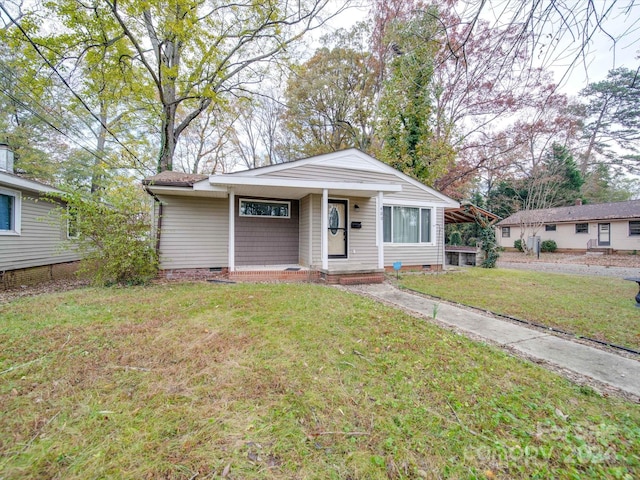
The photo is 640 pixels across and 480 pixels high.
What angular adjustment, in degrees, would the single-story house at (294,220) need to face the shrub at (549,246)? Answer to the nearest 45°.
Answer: approximately 135° to its left

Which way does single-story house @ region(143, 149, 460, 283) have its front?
toward the camera

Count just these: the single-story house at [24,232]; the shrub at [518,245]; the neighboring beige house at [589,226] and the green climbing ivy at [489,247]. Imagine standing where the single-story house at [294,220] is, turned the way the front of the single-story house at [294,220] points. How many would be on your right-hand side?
1

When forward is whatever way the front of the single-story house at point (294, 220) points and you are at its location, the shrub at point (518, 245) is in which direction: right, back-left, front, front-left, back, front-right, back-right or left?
back-left

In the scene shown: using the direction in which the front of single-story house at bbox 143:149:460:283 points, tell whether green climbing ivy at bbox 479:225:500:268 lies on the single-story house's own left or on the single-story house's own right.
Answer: on the single-story house's own left

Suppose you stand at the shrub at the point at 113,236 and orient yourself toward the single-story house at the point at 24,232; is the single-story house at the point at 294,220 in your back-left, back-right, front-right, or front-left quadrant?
back-right

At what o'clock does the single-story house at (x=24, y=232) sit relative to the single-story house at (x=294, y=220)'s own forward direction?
the single-story house at (x=24, y=232) is roughly at 3 o'clock from the single-story house at (x=294, y=220).

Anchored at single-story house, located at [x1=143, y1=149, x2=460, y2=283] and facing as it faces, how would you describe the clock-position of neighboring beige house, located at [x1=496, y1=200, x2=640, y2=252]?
The neighboring beige house is roughly at 8 o'clock from the single-story house.
